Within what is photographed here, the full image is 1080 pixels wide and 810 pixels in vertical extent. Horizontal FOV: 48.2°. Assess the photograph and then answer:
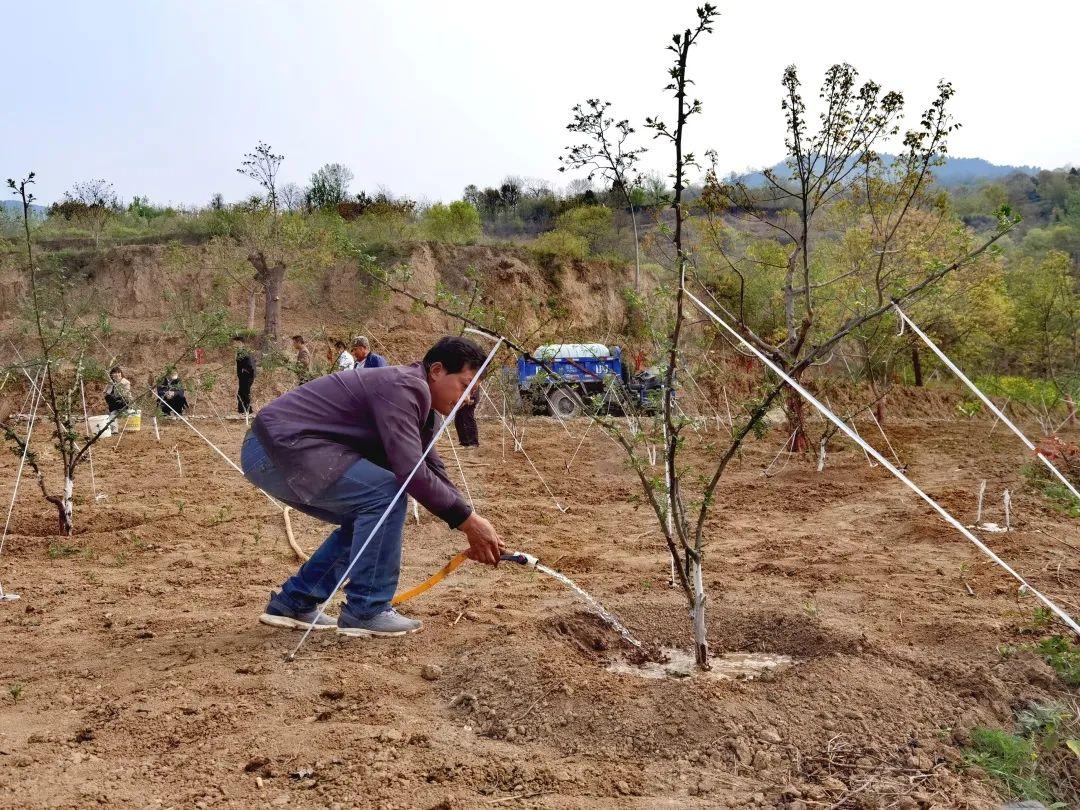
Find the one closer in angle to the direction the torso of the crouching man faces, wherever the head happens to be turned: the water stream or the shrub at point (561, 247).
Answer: the water stream

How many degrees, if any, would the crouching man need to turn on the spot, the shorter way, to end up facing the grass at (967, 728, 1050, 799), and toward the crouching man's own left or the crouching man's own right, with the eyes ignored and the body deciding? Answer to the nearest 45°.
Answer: approximately 45° to the crouching man's own right

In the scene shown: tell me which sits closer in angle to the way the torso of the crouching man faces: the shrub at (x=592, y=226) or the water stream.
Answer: the water stream

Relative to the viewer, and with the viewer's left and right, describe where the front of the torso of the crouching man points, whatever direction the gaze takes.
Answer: facing to the right of the viewer

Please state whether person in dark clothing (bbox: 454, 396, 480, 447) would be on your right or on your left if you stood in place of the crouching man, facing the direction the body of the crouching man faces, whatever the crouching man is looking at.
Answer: on your left

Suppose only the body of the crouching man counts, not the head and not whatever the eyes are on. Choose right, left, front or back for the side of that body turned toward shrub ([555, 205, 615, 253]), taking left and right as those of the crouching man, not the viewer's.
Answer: left

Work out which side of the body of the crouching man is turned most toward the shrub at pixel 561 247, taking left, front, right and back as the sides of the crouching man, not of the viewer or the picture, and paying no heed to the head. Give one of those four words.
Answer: left

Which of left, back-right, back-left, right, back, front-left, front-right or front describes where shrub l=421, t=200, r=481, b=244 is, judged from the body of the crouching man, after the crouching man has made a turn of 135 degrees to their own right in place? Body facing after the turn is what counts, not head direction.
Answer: back-right
